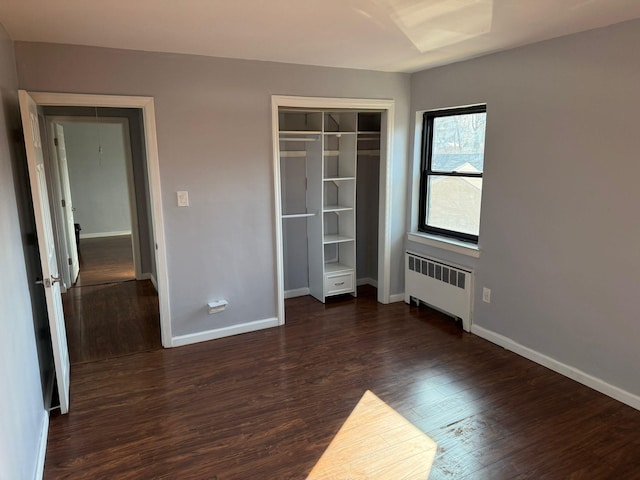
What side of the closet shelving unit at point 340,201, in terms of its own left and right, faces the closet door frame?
front

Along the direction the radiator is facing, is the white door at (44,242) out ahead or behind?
ahead

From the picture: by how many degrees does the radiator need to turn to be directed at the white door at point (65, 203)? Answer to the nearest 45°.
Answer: approximately 45° to its right

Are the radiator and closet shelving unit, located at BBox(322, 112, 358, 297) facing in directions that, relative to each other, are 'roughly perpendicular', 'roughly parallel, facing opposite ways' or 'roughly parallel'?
roughly perpendicular

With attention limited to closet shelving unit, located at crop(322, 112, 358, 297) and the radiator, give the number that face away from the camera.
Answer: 0

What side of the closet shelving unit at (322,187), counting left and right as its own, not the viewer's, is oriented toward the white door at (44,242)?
right

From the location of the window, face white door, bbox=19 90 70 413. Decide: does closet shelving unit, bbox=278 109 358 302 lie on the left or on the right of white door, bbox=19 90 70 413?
right

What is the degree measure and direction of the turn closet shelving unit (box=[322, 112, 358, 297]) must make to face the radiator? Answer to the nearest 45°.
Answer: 0° — it already faces it

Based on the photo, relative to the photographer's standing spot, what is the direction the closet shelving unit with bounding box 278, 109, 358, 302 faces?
facing the viewer and to the right of the viewer

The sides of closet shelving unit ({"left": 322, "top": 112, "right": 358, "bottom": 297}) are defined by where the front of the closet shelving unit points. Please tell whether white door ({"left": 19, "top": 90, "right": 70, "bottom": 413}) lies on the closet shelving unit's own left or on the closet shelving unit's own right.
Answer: on the closet shelving unit's own right

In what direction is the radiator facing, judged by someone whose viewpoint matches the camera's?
facing the viewer and to the left of the viewer
